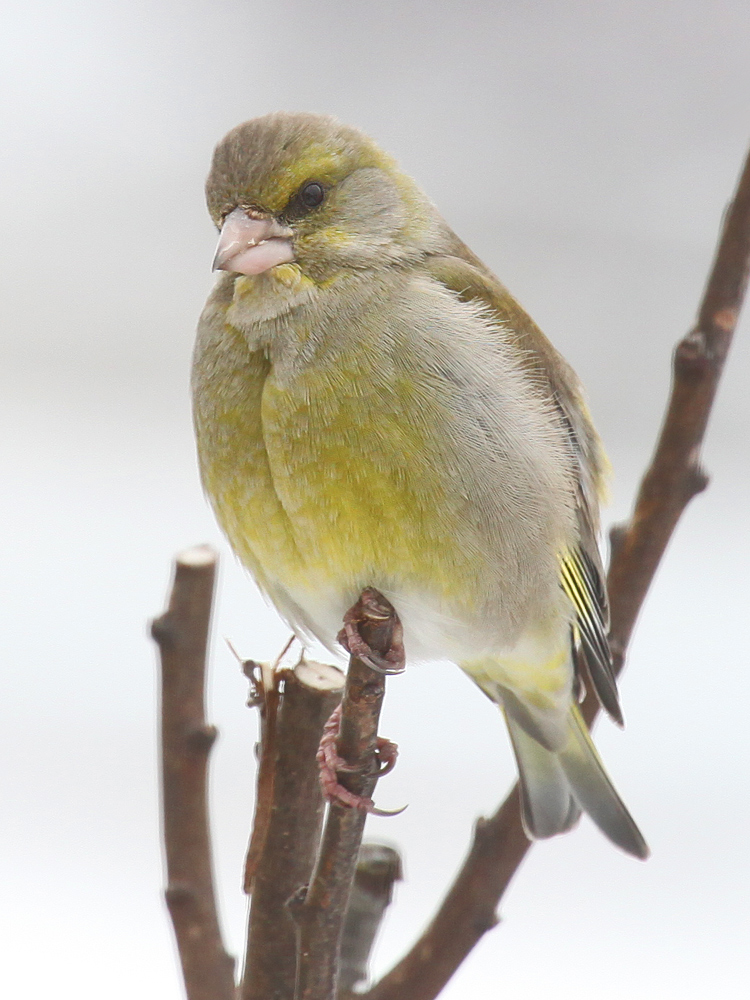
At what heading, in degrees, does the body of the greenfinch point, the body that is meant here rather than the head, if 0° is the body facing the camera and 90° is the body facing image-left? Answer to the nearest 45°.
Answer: approximately 45°
